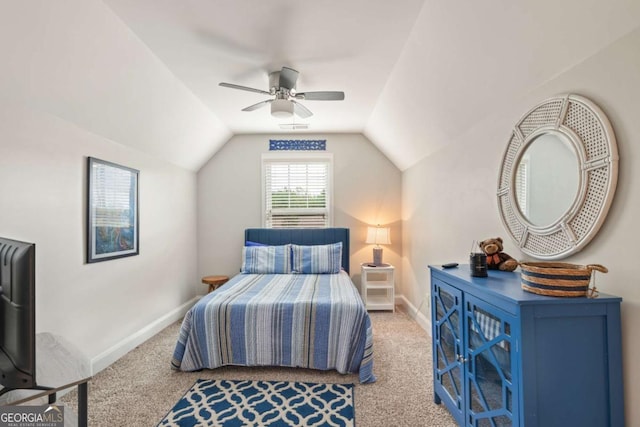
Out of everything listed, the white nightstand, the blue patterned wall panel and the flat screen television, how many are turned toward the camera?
2

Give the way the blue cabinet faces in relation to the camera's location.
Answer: facing the viewer and to the left of the viewer

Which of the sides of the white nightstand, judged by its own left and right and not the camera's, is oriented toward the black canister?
front

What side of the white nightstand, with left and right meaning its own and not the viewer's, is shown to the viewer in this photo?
front

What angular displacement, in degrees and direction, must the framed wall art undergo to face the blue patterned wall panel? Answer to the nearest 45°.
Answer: approximately 45° to its left

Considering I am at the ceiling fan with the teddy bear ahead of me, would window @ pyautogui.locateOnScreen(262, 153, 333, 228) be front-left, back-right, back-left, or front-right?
back-left

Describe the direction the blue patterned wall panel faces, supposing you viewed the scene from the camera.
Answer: facing the viewer

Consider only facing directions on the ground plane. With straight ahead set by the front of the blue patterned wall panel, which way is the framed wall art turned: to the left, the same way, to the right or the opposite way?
to the left

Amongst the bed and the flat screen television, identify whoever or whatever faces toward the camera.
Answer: the bed

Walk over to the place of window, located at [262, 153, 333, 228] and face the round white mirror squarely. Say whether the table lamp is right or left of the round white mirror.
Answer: left

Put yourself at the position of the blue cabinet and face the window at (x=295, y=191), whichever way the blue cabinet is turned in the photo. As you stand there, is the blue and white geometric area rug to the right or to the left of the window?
left

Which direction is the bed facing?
toward the camera

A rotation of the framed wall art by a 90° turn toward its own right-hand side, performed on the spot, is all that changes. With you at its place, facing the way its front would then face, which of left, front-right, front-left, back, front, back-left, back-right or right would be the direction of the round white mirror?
left

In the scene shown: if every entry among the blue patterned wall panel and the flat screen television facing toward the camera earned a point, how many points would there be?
1
